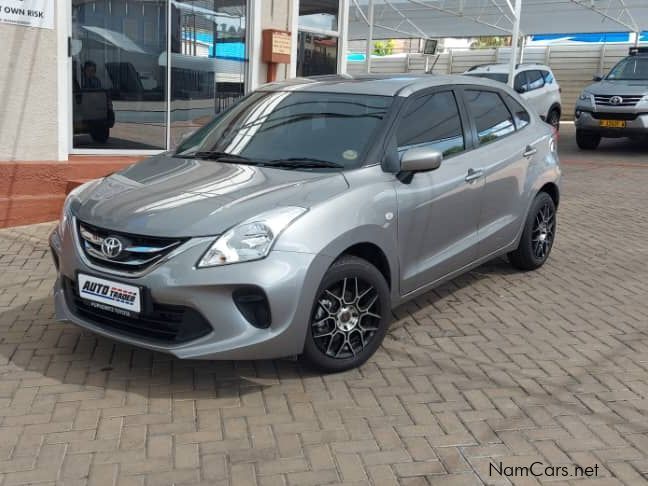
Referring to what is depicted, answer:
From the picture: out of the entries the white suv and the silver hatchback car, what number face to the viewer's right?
0

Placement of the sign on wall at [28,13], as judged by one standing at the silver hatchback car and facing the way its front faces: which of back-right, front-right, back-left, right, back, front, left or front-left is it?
right

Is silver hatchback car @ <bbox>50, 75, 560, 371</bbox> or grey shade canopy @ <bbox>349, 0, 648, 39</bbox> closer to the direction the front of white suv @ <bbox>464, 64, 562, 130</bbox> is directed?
the silver hatchback car

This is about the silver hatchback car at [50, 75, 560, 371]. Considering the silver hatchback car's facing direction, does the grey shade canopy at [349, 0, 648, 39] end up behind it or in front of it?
behind

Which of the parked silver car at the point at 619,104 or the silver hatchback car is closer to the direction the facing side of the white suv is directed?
the silver hatchback car

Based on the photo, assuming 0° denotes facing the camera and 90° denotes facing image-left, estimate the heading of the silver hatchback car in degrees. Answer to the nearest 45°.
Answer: approximately 45°

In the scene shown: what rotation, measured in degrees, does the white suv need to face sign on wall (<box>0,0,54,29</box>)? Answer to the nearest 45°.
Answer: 0° — it already faces it

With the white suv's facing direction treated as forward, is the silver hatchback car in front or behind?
in front

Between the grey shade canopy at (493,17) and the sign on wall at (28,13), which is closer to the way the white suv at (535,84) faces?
the sign on wall

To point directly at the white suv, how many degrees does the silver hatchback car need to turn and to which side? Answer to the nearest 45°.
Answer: approximately 135° to its right

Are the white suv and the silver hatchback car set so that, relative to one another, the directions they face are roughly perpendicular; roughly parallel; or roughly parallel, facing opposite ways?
roughly parallel
